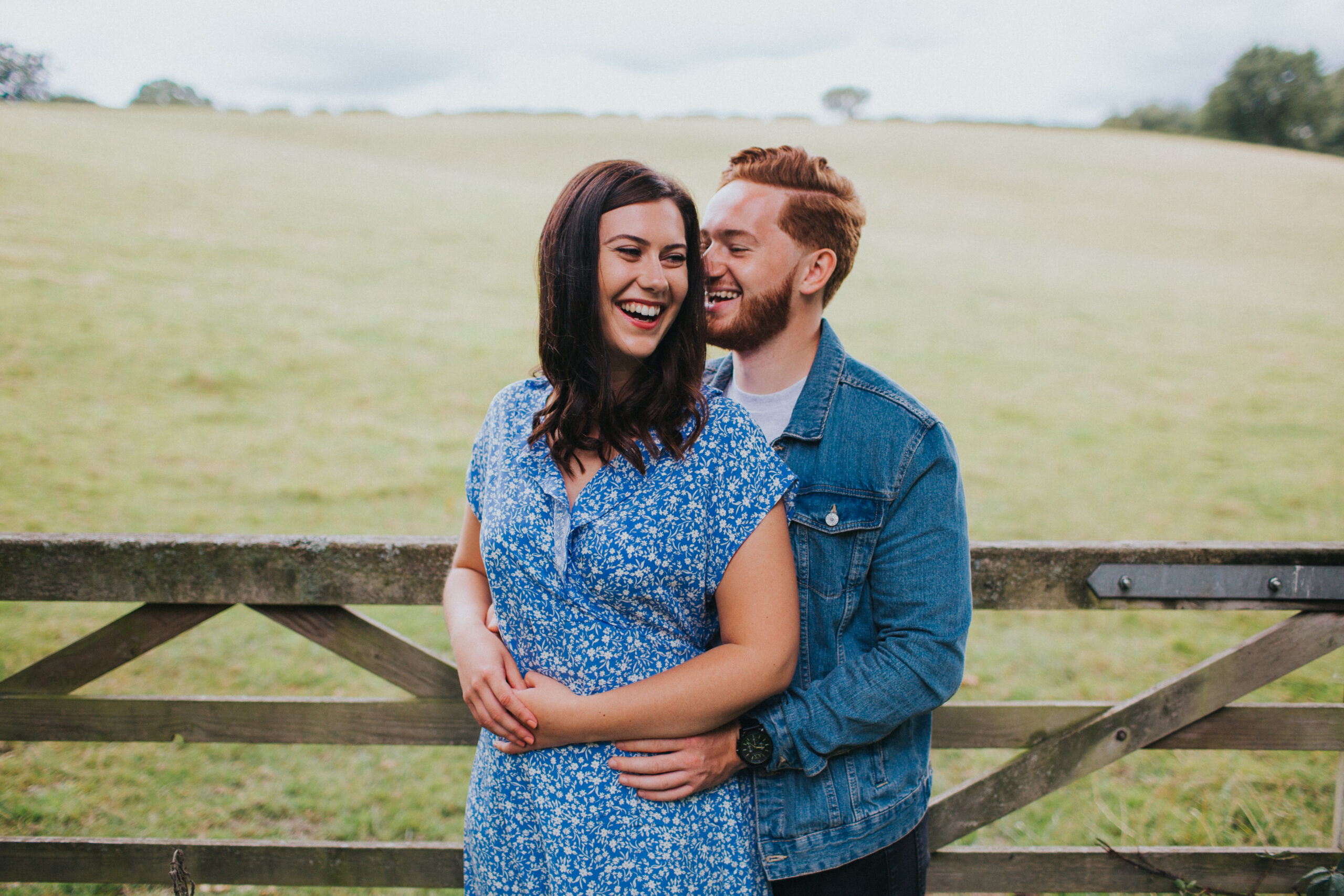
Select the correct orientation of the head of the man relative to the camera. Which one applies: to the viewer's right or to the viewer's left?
to the viewer's left

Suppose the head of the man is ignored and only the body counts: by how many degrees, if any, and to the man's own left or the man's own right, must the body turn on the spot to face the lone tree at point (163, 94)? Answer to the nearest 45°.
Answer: approximately 90° to the man's own right

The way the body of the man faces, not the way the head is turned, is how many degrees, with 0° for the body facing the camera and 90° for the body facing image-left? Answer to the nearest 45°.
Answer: approximately 45°

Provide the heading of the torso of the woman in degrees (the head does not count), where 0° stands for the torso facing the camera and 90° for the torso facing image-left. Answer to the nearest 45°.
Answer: approximately 45°

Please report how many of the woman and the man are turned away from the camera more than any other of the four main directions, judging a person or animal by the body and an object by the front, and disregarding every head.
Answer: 0

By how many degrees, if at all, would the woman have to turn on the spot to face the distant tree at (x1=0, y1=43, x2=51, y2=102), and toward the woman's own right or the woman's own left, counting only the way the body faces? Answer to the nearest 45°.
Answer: approximately 90° to the woman's own right
